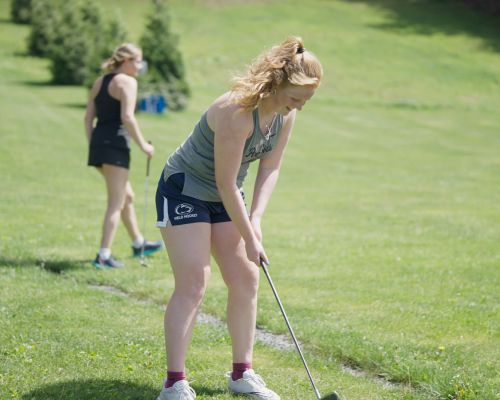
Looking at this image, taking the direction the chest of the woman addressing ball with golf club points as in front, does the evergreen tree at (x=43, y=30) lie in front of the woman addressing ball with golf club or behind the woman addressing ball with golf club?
behind

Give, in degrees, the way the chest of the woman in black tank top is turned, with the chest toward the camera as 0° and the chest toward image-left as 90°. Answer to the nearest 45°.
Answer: approximately 225°

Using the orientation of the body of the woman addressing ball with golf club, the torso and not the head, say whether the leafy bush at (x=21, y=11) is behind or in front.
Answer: behind

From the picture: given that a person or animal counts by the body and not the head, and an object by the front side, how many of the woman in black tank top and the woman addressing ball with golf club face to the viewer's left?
0

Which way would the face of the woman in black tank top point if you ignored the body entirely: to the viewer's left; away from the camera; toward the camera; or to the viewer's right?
to the viewer's right
